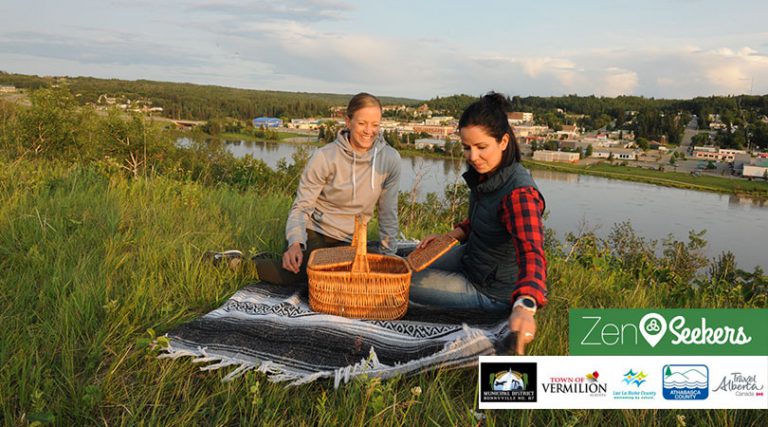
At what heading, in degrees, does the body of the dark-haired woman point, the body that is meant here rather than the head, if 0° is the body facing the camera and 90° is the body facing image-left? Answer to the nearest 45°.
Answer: approximately 45°

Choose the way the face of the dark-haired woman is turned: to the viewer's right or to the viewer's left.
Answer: to the viewer's left
